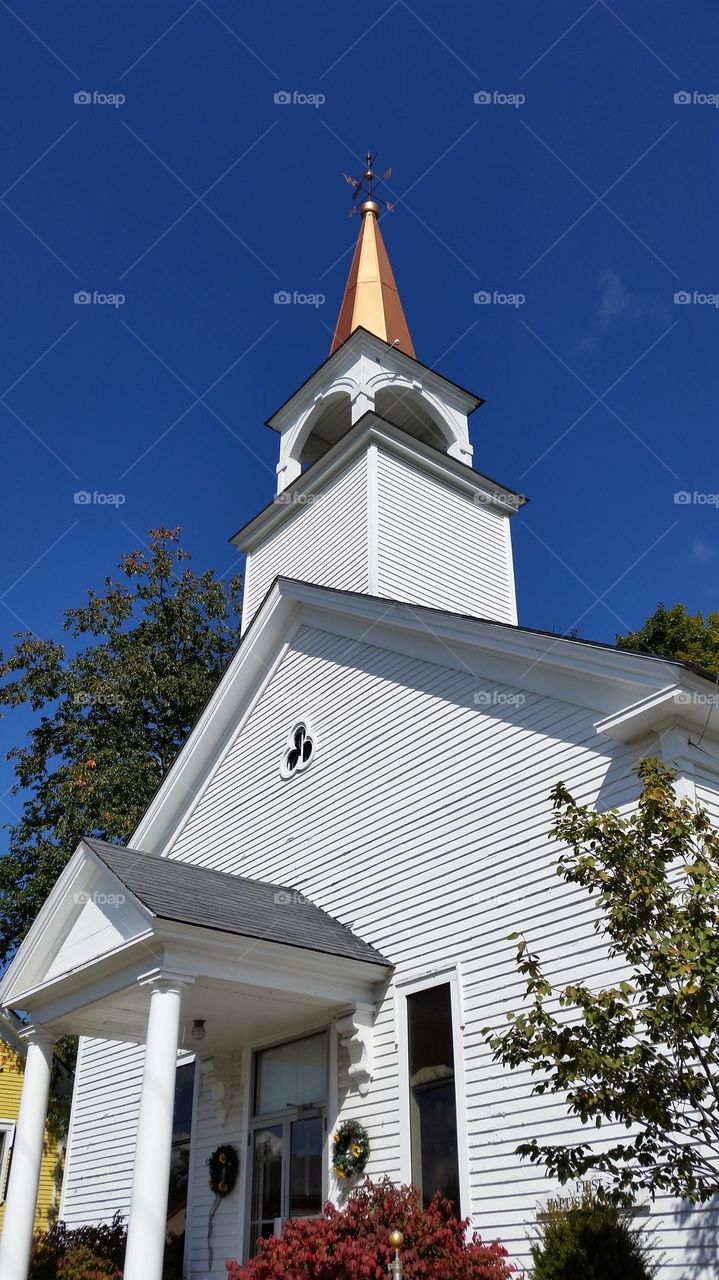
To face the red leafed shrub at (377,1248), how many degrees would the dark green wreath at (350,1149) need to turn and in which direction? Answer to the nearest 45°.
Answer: approximately 45° to its left

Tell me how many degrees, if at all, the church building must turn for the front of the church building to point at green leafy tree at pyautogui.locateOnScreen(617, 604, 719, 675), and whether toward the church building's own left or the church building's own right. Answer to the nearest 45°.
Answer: approximately 180°

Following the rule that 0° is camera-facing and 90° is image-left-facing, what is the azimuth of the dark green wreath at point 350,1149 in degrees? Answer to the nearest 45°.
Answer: approximately 45°

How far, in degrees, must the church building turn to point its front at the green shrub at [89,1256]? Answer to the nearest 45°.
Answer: approximately 90° to its right

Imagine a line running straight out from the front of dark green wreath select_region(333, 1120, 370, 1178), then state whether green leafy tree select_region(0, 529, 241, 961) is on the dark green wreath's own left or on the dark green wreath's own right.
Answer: on the dark green wreath's own right

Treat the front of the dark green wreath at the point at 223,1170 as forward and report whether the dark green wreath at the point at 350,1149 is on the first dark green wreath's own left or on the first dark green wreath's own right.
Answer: on the first dark green wreath's own left

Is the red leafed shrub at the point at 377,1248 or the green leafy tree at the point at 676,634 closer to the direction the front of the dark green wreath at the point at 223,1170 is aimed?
the red leafed shrub

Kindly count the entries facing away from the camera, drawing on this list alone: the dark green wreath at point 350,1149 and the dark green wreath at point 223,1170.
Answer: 0

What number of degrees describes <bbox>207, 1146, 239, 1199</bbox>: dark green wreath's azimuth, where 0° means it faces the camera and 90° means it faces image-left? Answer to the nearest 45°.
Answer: approximately 45°

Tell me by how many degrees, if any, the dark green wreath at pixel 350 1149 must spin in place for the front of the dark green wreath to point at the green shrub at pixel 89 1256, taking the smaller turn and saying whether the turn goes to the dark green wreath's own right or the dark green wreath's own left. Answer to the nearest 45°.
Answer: approximately 90° to the dark green wreath's own right
